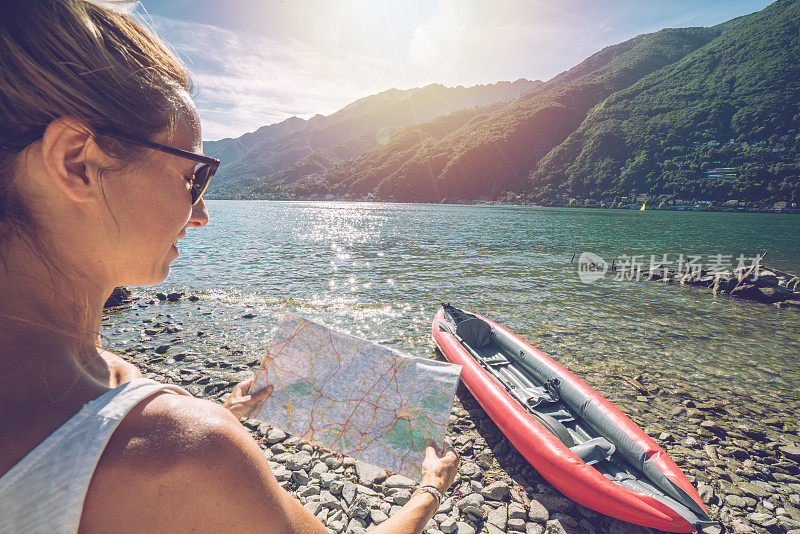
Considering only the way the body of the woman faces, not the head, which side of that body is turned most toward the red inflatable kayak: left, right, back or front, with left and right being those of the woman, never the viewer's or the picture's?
front

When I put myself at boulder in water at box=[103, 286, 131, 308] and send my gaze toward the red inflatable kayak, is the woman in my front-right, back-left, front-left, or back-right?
front-right

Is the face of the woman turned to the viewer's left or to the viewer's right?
to the viewer's right

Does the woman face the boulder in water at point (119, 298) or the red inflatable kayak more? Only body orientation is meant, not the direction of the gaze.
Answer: the red inflatable kayak

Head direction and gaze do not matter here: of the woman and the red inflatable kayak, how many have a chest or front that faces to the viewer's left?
0

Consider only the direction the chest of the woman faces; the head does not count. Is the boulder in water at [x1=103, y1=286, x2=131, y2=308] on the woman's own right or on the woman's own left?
on the woman's own left

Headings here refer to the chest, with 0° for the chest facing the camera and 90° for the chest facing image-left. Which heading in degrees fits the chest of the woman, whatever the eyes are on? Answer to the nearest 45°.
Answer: approximately 225°
